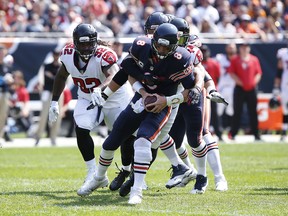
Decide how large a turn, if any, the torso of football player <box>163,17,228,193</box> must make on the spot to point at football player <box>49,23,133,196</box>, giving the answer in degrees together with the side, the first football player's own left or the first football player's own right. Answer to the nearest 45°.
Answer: approximately 45° to the first football player's own right

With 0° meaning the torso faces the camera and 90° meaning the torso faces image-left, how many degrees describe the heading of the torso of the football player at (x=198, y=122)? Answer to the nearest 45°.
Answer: approximately 45°

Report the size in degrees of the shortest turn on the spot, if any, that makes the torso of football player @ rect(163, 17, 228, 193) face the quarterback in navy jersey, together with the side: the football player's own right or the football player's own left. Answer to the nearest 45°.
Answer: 0° — they already face them
